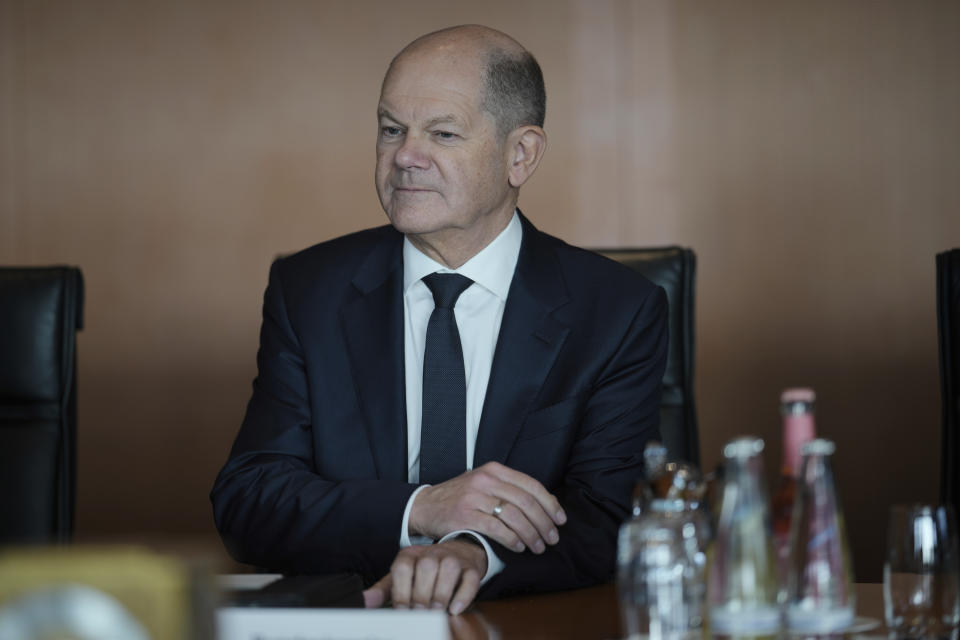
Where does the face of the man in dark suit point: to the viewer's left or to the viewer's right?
to the viewer's left

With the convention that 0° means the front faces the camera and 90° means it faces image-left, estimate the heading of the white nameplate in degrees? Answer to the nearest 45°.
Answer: approximately 0°

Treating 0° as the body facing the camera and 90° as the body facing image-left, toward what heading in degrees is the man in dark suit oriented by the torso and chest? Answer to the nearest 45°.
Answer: approximately 0°

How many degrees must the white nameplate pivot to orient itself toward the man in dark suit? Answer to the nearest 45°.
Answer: approximately 180°

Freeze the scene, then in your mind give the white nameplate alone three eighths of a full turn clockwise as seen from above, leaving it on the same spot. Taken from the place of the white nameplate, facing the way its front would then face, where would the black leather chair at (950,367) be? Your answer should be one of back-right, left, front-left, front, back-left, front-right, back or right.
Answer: right

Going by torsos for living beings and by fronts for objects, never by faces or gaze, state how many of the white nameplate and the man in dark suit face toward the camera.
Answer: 2

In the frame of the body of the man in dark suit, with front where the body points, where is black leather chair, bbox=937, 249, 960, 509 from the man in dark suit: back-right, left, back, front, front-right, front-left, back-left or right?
left
